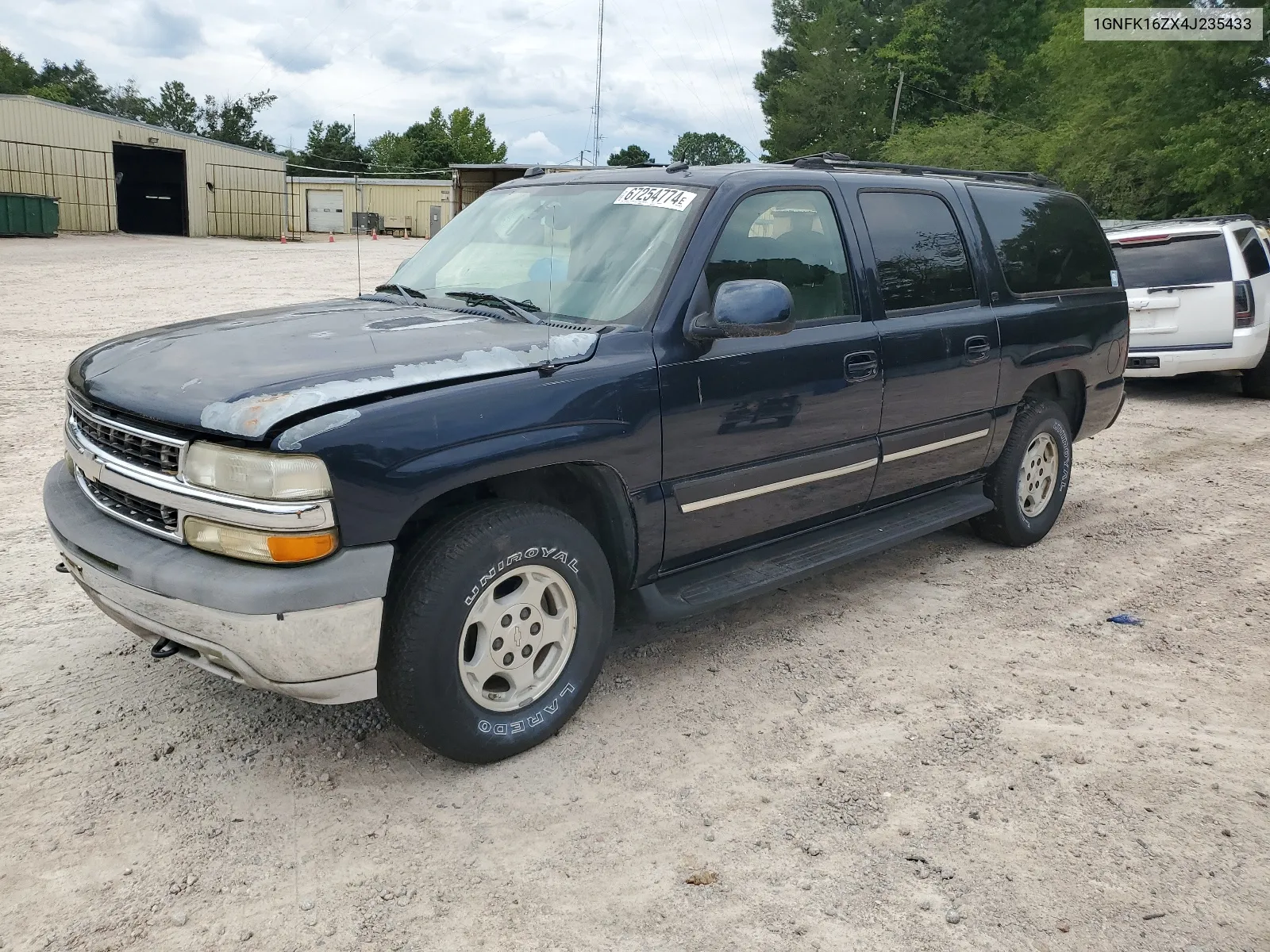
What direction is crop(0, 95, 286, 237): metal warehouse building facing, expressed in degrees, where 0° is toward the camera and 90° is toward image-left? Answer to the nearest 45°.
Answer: approximately 315°

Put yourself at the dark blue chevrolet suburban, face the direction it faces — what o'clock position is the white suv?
The white suv is roughly at 6 o'clock from the dark blue chevrolet suburban.

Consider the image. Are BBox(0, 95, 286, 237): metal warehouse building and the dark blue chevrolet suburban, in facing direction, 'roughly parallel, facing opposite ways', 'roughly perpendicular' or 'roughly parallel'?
roughly perpendicular

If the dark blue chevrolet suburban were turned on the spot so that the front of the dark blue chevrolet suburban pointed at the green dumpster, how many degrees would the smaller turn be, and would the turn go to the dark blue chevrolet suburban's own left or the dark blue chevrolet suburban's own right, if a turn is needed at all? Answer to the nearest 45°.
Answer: approximately 90° to the dark blue chevrolet suburban's own right

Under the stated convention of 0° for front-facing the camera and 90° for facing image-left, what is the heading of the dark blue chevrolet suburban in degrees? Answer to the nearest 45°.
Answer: approximately 45°

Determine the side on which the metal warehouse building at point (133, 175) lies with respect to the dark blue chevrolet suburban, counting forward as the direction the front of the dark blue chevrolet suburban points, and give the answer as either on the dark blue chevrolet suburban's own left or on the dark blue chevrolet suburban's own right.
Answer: on the dark blue chevrolet suburban's own right
